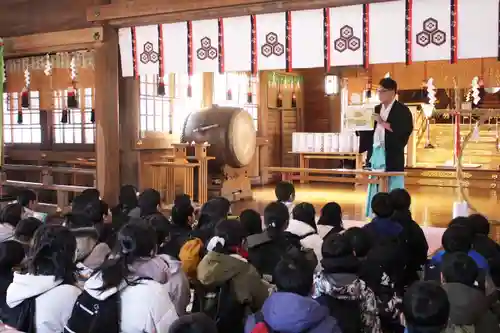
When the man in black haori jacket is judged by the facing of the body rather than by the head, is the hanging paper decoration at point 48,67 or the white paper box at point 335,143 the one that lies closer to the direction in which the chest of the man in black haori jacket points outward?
the hanging paper decoration

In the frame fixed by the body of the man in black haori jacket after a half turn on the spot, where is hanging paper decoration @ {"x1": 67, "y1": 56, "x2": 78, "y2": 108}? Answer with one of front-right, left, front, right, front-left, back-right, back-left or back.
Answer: back-left

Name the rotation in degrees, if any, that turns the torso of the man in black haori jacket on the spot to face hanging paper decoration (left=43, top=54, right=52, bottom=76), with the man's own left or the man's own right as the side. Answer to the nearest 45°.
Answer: approximately 45° to the man's own right

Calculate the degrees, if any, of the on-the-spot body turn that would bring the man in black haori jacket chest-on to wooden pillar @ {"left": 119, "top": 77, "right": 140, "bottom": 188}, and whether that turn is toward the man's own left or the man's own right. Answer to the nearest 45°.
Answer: approximately 45° to the man's own right

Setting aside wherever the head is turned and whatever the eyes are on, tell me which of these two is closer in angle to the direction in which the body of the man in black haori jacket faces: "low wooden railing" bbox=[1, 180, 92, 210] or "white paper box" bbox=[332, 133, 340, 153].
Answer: the low wooden railing

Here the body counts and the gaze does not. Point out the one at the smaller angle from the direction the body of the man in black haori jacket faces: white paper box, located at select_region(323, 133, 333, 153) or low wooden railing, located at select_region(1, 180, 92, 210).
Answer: the low wooden railing

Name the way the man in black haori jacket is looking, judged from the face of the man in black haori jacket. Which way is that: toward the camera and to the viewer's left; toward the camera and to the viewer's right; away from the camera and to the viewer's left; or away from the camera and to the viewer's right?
toward the camera and to the viewer's left

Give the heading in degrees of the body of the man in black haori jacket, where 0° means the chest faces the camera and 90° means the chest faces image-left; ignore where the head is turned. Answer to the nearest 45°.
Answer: approximately 45°

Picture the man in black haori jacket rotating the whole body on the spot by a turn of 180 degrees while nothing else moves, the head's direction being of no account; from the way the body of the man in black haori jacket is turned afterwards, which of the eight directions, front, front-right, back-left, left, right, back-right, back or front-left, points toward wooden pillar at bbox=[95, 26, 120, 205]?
back-left

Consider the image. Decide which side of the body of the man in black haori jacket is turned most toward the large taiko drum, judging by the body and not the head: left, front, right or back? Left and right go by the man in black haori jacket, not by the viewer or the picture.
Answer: right

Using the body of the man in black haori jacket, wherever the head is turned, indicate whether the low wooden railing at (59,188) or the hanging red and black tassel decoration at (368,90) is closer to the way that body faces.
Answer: the low wooden railing

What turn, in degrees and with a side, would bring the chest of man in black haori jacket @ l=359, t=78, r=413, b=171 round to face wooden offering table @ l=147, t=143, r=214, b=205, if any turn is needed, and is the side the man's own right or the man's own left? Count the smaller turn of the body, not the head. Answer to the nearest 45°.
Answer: approximately 90° to the man's own right
